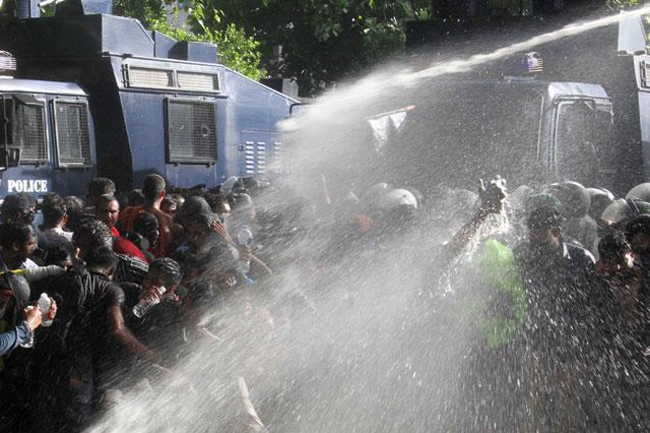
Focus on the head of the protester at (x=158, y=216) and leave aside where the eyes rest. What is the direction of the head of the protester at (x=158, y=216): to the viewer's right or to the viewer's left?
to the viewer's right

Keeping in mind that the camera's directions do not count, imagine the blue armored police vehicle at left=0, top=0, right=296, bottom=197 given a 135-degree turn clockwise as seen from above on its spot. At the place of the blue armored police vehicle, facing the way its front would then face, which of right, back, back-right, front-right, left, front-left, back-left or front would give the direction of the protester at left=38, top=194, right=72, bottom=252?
back

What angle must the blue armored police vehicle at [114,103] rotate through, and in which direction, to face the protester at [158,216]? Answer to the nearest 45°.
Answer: approximately 45° to its left

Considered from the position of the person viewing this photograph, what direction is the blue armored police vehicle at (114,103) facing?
facing the viewer and to the left of the viewer
